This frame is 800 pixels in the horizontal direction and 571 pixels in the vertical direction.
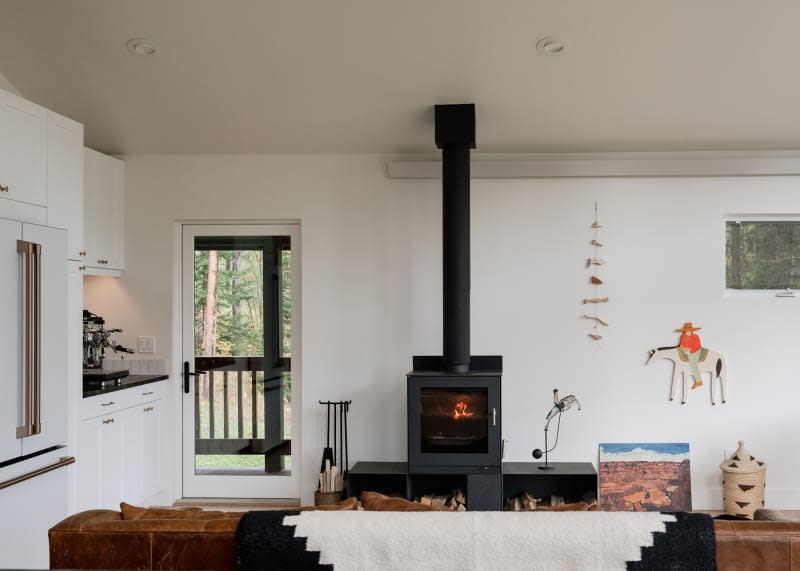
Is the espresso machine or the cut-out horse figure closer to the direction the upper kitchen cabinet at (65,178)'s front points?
the cut-out horse figure

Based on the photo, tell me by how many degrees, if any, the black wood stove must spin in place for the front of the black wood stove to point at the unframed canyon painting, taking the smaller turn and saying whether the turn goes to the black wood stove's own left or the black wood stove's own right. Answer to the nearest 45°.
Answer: approximately 135° to the black wood stove's own left

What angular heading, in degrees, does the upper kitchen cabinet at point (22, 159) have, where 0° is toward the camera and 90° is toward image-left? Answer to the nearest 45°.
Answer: approximately 315°

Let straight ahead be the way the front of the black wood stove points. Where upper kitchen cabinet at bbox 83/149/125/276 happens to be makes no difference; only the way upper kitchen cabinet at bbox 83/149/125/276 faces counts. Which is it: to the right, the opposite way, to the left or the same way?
to the left

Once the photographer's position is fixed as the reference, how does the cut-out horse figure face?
facing to the left of the viewer

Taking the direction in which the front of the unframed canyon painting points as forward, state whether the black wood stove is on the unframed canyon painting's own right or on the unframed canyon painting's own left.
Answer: on the unframed canyon painting's own right

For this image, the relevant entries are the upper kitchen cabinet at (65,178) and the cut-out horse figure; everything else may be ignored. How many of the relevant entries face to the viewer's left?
1

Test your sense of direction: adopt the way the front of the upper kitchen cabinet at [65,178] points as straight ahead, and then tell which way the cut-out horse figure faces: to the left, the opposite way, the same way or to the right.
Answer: the opposite way

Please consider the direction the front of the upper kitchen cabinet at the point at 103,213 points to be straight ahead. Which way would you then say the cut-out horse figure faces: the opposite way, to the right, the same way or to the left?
the opposite way
